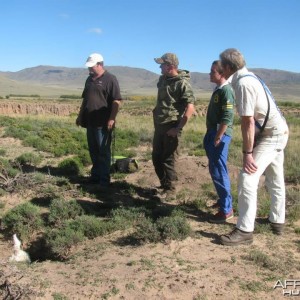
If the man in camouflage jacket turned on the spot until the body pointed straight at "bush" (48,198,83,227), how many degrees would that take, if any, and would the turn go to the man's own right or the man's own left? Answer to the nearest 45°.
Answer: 0° — they already face it

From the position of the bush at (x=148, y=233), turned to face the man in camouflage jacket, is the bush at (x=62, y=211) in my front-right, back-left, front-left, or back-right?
front-left

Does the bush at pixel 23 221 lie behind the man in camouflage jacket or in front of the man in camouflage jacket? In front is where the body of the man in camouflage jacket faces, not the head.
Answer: in front

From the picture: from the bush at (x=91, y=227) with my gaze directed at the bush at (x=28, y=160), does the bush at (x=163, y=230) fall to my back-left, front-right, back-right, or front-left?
back-right

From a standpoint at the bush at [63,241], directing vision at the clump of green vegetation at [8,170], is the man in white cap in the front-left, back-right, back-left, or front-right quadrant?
front-right

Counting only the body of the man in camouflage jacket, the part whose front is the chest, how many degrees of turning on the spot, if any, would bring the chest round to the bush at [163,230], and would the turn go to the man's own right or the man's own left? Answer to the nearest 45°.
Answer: approximately 45° to the man's own left

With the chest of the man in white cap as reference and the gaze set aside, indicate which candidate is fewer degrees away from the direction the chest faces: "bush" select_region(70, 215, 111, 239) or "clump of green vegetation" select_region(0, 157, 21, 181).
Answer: the bush

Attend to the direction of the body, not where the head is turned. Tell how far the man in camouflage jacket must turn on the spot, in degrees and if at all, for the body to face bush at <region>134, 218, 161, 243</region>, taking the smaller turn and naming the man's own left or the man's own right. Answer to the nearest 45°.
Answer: approximately 45° to the man's own left

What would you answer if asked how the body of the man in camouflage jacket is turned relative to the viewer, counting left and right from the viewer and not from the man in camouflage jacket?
facing the viewer and to the left of the viewer

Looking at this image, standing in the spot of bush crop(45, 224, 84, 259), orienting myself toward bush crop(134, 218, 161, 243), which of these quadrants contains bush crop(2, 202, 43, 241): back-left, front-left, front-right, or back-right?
back-left

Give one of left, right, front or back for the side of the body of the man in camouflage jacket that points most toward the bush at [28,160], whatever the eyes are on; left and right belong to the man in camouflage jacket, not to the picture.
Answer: right

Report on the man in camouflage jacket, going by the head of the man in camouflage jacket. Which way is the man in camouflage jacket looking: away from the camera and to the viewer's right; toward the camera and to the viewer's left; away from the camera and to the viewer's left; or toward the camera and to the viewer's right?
toward the camera and to the viewer's left
